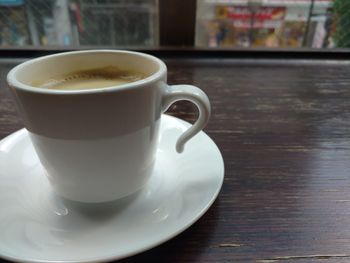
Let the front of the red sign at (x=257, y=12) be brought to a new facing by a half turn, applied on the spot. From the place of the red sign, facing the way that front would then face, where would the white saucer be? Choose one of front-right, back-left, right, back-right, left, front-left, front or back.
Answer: back

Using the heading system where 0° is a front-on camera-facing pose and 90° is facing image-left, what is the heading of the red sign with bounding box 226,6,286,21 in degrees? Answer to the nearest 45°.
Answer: approximately 0°

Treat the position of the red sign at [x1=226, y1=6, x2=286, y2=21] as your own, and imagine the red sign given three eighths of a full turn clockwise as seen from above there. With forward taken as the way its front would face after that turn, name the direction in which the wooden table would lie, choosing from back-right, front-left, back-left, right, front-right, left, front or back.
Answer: back-left

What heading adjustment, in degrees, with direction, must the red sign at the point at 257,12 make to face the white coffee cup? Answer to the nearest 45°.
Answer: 0° — it already faces it
